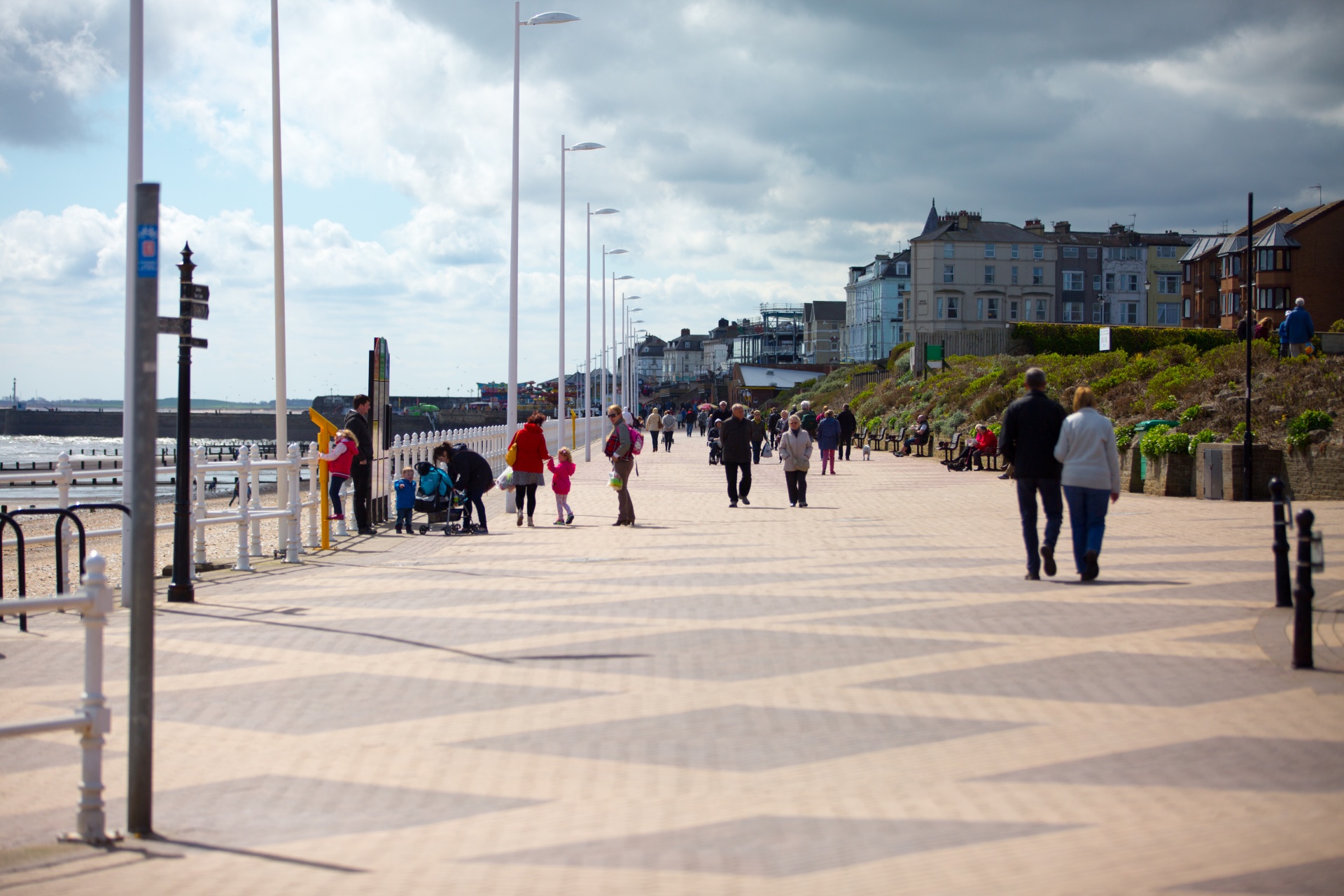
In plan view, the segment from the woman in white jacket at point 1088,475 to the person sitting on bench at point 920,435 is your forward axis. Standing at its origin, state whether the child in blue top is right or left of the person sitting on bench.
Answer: left

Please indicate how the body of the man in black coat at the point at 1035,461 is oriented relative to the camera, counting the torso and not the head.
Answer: away from the camera

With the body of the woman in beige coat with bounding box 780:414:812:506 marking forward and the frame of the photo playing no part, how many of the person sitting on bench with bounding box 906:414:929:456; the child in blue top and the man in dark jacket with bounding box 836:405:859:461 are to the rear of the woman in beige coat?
2

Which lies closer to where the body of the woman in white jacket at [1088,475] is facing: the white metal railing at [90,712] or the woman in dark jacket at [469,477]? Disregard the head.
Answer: the woman in dark jacket

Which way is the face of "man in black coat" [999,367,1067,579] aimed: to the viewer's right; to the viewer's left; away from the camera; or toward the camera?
away from the camera

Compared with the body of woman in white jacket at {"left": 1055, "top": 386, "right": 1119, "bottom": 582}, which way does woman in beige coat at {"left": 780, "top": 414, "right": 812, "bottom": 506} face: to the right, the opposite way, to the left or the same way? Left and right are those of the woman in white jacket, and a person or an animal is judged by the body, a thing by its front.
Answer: the opposite way

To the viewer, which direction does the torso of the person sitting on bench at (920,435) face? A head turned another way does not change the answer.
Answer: to the viewer's left

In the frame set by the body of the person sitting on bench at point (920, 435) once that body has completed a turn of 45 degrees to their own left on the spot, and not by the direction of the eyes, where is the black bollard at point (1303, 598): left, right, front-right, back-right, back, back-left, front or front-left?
front-left

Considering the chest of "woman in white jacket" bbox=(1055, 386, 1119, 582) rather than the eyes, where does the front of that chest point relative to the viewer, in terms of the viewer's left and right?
facing away from the viewer

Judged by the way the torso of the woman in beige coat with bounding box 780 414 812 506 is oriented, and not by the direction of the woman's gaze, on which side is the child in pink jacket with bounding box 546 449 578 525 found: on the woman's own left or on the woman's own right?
on the woman's own right

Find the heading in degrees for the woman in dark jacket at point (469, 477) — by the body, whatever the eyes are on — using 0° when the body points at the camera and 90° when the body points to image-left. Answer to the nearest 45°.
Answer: approximately 90°

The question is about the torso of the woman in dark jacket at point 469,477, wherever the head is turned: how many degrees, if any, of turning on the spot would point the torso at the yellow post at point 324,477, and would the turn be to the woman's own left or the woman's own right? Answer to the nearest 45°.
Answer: approximately 45° to the woman's own left

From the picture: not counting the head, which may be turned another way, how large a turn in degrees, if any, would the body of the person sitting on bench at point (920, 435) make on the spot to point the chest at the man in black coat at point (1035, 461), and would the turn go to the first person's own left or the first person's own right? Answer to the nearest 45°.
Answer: approximately 90° to the first person's own left
